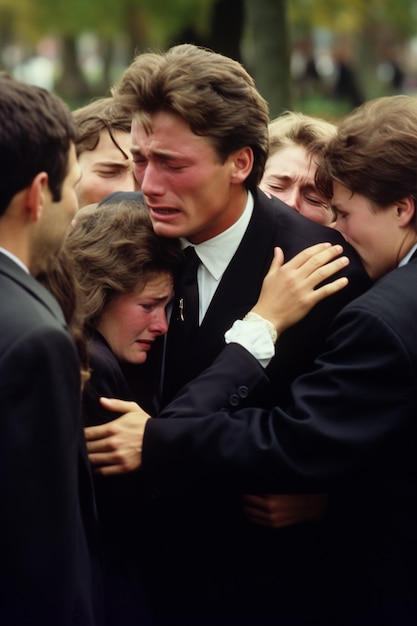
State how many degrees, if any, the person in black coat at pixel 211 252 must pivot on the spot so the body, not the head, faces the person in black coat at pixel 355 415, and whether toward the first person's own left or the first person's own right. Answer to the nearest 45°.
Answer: approximately 90° to the first person's own left

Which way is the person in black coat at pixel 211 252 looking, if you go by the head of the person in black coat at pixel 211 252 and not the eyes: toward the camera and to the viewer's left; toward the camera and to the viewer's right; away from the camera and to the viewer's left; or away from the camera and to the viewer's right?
toward the camera and to the viewer's left

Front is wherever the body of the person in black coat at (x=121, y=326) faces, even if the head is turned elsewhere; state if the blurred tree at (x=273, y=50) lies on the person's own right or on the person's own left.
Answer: on the person's own left

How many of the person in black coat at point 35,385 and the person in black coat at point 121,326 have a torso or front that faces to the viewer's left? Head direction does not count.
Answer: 0

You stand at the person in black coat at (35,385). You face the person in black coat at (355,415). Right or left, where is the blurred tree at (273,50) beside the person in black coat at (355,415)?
left

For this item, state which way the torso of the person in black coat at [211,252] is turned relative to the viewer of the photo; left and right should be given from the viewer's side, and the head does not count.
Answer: facing the viewer and to the left of the viewer

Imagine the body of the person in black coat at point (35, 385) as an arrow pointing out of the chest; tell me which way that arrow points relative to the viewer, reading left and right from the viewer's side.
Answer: facing away from the viewer and to the right of the viewer

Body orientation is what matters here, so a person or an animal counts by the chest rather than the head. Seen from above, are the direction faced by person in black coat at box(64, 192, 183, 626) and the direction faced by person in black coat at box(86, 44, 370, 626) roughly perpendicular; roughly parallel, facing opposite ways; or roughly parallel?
roughly perpendicular

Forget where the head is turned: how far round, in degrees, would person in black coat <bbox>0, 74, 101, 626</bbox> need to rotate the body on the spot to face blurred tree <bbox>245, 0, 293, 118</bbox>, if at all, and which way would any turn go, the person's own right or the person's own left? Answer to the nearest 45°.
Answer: approximately 45° to the person's own left

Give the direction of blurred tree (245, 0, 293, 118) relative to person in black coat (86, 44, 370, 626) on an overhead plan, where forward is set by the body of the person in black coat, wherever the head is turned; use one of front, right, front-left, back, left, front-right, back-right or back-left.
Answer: back-right

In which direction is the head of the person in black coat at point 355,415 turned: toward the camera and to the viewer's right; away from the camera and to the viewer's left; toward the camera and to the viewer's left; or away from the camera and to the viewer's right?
toward the camera and to the viewer's left

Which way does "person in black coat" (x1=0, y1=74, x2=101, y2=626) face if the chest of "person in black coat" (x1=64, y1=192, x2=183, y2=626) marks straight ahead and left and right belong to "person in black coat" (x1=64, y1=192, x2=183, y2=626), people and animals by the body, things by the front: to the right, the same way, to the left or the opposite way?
to the left

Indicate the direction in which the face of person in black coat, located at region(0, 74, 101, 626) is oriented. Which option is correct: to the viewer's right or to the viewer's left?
to the viewer's right

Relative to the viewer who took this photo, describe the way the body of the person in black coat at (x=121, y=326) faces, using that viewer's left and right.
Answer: facing the viewer and to the right of the viewer
